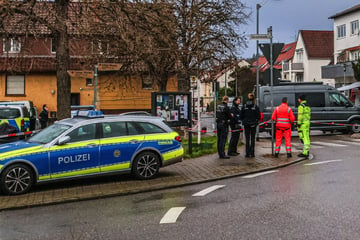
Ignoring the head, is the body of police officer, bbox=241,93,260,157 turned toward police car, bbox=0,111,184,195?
no

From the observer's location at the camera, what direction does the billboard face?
facing the viewer

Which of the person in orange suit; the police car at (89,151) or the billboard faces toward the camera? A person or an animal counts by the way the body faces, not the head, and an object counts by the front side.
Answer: the billboard

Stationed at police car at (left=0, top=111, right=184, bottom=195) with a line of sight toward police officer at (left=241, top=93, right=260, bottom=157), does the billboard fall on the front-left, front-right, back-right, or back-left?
front-left

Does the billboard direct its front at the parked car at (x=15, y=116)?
no

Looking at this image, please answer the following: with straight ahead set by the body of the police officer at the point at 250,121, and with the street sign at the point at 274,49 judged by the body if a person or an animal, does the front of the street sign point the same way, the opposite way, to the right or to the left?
the same way

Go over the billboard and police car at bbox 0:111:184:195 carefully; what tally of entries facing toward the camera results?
1
